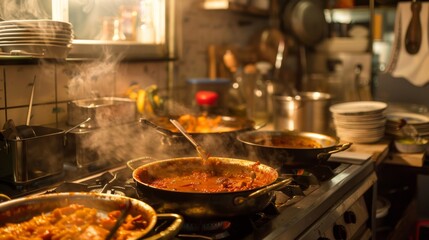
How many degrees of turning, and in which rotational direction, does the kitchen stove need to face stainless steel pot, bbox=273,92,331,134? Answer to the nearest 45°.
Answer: approximately 135° to its left

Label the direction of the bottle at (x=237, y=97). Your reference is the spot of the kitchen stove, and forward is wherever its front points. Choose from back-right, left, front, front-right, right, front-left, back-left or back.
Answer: back-left

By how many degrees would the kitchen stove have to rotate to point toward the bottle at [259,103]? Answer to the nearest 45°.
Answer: approximately 135° to its left

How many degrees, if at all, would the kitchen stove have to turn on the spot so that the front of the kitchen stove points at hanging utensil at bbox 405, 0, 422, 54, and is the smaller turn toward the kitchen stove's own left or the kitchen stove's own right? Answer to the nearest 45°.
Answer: approximately 90° to the kitchen stove's own left

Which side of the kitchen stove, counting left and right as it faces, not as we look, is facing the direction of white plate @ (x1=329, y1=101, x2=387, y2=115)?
left

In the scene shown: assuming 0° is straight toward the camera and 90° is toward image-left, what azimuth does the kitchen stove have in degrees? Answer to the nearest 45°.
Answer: approximately 315°
